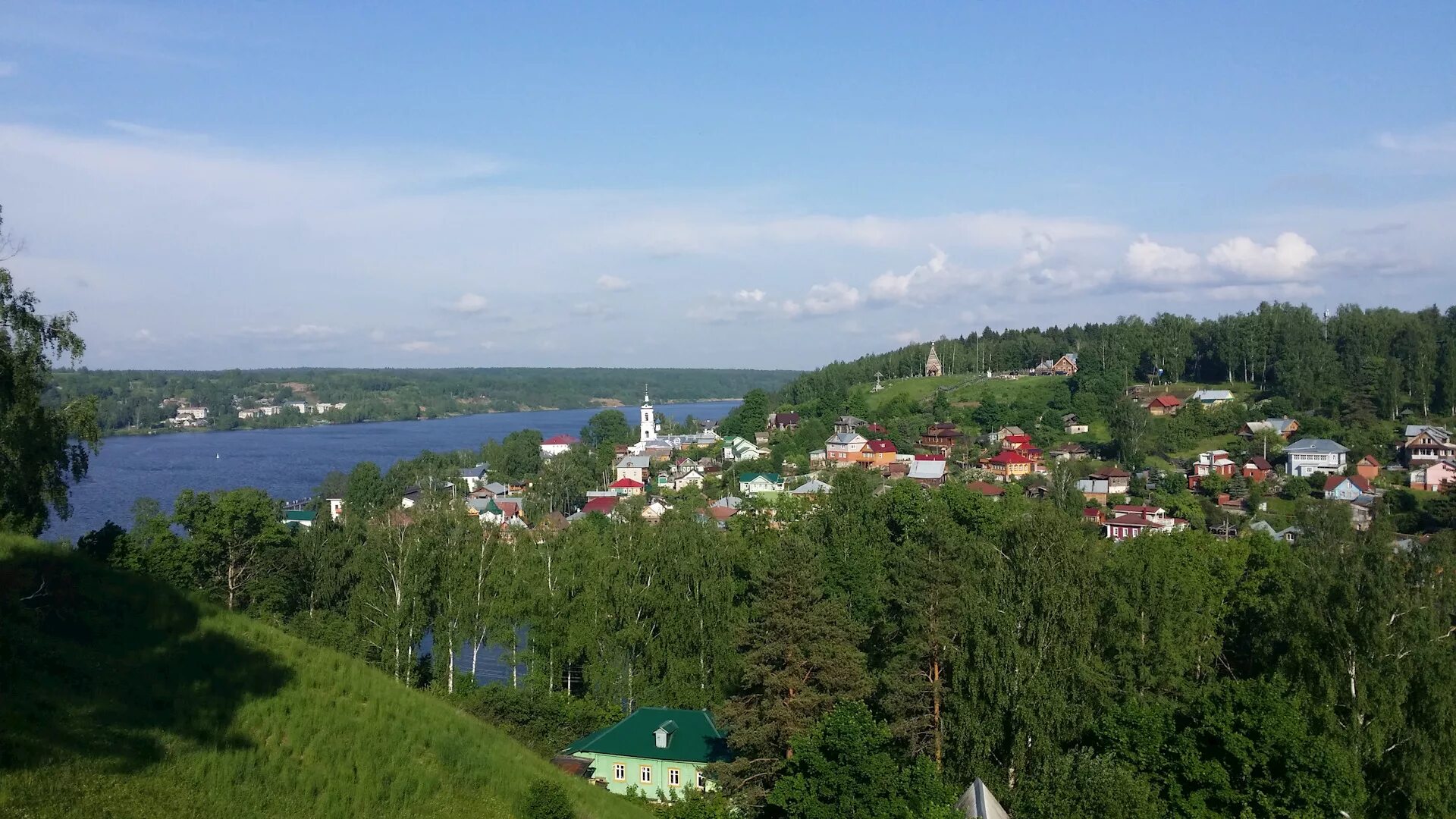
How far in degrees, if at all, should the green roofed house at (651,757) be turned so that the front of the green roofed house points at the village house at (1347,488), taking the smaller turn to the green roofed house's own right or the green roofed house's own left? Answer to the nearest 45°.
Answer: approximately 135° to the green roofed house's own left

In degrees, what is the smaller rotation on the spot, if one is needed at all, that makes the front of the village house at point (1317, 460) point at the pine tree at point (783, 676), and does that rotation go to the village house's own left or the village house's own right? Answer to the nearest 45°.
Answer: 0° — it already faces it

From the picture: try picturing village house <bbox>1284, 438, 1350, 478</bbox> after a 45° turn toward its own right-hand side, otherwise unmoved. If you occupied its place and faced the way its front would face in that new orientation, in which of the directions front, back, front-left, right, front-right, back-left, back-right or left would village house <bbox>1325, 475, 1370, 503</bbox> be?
front-left

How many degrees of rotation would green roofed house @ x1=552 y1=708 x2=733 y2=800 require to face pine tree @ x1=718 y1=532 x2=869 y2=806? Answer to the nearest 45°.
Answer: approximately 45° to its left

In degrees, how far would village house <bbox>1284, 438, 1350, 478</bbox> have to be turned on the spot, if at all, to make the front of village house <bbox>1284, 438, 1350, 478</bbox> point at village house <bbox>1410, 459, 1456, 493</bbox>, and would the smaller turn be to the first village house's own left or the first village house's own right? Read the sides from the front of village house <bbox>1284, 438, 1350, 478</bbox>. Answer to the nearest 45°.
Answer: approximately 45° to the first village house's own left

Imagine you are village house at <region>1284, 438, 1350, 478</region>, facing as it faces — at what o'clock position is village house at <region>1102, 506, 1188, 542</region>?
village house at <region>1102, 506, 1188, 542</region> is roughly at 1 o'clock from village house at <region>1284, 438, 1350, 478</region>.

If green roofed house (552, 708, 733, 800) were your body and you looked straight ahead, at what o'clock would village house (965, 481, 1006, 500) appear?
The village house is roughly at 7 o'clock from the green roofed house.

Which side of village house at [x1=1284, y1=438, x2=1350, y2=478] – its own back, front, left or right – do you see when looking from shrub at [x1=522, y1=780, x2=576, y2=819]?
front

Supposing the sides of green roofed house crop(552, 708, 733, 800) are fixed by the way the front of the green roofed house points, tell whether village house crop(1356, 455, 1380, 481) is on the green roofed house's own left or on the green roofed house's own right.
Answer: on the green roofed house's own left

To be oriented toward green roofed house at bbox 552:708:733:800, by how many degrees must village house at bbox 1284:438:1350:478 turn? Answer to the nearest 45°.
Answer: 0° — it already faces it

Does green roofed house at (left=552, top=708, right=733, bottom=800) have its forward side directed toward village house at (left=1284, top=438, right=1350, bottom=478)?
no

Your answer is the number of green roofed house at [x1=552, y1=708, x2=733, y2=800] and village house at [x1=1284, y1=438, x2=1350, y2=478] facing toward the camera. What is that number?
2

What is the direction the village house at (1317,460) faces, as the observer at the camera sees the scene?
facing the viewer

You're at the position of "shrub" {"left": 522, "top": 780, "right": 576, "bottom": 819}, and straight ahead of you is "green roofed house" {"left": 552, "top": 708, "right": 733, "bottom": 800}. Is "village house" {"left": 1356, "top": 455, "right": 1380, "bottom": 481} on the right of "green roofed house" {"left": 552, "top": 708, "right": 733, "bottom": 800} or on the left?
right

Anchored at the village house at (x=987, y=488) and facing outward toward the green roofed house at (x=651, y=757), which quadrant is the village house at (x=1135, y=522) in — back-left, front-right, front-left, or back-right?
front-left

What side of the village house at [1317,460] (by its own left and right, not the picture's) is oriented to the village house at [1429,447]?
left

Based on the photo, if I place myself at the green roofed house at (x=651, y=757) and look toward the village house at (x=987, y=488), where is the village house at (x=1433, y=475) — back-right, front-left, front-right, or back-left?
front-right

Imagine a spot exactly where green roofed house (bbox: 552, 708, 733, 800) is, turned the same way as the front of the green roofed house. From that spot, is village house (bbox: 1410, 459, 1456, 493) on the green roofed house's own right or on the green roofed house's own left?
on the green roofed house's own left
